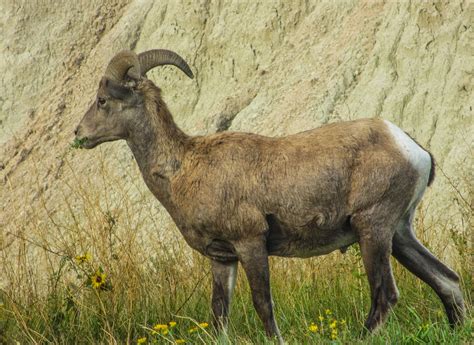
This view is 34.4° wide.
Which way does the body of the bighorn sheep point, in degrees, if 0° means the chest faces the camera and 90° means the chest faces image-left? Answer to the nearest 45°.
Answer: approximately 90°

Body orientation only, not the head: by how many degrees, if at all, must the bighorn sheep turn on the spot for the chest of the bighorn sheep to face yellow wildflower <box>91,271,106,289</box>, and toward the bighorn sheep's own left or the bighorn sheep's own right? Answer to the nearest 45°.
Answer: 0° — it already faces it
